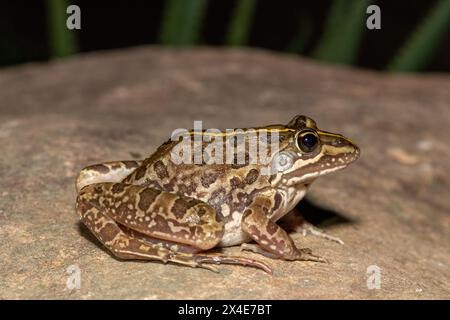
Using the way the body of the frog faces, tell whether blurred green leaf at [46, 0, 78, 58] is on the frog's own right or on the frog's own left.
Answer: on the frog's own left

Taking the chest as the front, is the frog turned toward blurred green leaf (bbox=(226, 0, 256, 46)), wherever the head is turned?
no

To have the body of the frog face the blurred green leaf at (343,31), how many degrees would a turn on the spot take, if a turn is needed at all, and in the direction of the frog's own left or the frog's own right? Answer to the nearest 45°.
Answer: approximately 90° to the frog's own left

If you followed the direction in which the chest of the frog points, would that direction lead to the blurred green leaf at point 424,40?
no

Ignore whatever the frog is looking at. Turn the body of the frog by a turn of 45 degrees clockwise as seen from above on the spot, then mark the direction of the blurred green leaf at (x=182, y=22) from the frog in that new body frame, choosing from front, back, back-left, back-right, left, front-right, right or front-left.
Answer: back-left

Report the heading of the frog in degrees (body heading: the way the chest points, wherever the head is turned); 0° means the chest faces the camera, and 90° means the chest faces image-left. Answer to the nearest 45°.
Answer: approximately 270°
